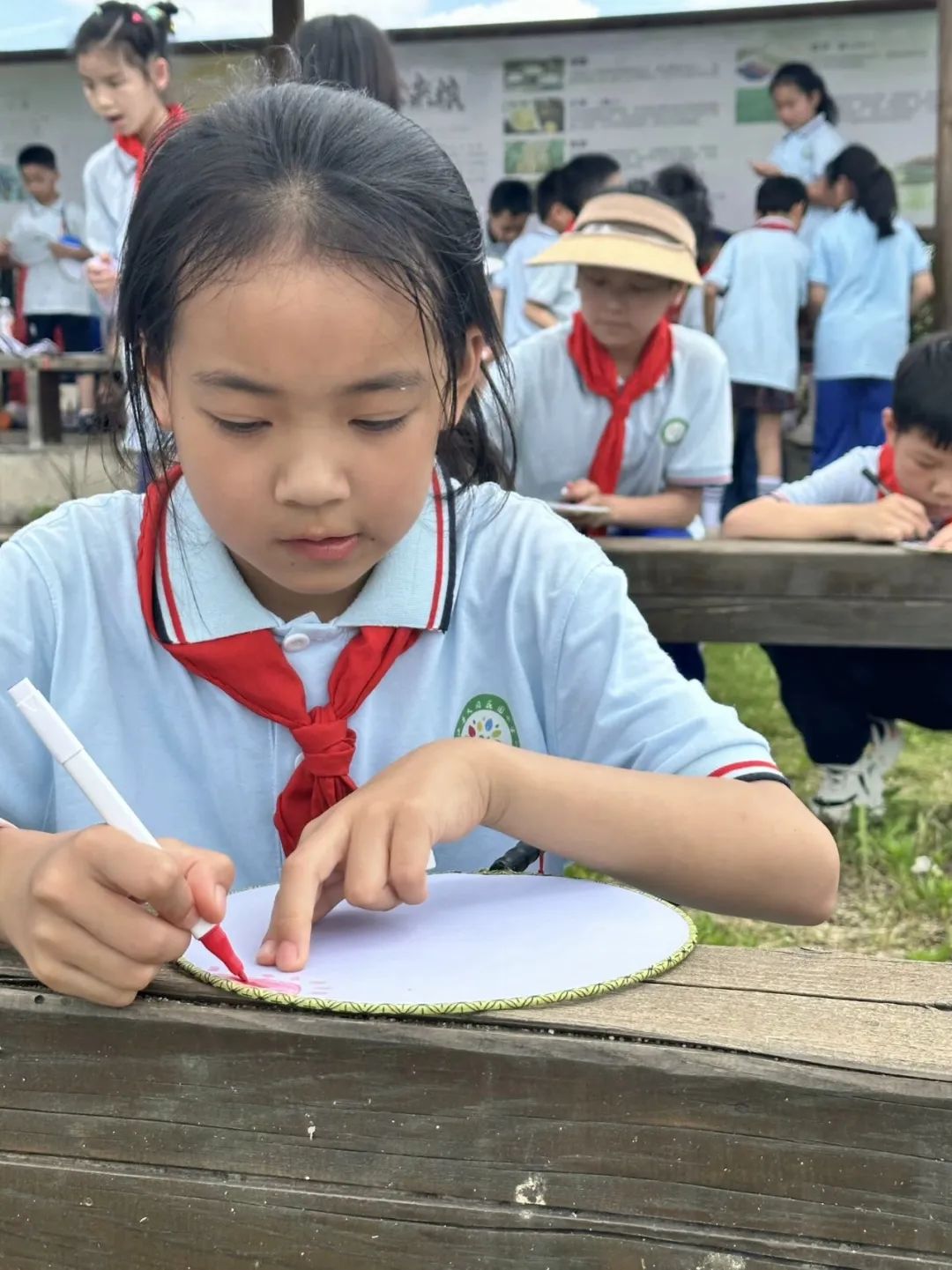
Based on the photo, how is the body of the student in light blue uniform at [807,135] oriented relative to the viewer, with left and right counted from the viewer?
facing the viewer and to the left of the viewer

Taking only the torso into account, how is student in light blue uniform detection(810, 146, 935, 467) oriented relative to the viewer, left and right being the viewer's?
facing away from the viewer and to the left of the viewer

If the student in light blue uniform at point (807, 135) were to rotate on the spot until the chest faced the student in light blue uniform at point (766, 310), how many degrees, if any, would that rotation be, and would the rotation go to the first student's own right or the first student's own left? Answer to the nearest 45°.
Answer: approximately 45° to the first student's own left

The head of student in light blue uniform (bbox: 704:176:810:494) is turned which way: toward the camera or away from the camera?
away from the camera

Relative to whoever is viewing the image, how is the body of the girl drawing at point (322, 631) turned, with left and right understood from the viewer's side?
facing the viewer

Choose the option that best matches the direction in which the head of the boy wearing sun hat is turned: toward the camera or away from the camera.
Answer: toward the camera

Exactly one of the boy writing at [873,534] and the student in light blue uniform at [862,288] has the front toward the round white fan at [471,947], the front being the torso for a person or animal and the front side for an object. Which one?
the boy writing

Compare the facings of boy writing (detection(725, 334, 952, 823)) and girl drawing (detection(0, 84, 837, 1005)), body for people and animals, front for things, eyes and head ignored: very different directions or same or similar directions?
same or similar directions

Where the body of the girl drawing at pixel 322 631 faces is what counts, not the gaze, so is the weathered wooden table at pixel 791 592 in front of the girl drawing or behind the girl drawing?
behind

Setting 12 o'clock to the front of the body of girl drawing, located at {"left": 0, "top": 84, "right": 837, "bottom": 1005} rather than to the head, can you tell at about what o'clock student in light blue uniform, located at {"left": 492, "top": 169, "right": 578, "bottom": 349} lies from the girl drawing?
The student in light blue uniform is roughly at 6 o'clock from the girl drawing.
